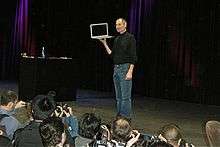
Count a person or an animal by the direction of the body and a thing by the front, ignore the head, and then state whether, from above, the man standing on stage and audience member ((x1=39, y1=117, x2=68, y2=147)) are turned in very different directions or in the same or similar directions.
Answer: very different directions

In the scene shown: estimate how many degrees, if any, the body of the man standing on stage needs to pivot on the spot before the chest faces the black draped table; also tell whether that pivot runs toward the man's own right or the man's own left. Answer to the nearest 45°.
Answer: approximately 90° to the man's own right

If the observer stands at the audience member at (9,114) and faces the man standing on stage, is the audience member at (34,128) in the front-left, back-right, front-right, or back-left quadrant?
back-right

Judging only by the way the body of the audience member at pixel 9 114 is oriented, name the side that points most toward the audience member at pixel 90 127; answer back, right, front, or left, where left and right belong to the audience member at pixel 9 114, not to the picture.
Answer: right

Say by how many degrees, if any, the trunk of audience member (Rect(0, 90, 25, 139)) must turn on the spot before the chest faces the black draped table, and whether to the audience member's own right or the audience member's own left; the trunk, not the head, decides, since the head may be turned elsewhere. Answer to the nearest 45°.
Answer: approximately 45° to the audience member's own left

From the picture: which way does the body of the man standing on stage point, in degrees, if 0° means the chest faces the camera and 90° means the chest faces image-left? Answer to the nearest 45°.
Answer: approximately 45°

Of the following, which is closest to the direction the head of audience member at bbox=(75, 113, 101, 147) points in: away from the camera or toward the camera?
away from the camera

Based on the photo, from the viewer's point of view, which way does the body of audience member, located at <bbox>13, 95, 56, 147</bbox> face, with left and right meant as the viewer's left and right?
facing away from the viewer and to the right of the viewer

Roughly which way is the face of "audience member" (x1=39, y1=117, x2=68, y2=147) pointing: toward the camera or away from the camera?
away from the camera

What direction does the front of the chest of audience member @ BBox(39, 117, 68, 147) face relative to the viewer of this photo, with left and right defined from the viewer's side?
facing away from the viewer and to the right of the viewer
